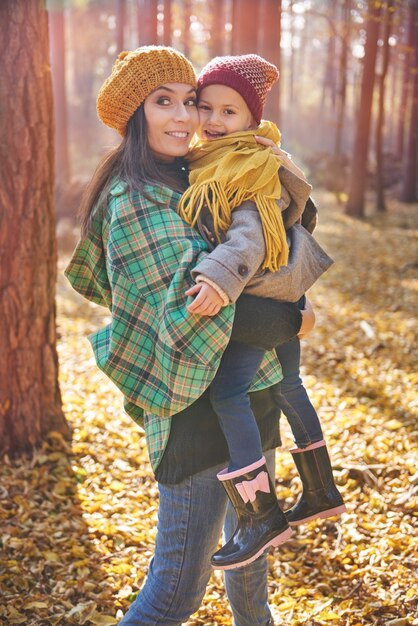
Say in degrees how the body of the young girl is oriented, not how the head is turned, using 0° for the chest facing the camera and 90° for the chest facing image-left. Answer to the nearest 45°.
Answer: approximately 45°

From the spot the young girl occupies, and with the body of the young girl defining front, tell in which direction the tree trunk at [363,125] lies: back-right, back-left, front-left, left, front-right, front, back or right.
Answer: back-right

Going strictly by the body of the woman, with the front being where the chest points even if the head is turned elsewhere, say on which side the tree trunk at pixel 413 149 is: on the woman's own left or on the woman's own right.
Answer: on the woman's own left

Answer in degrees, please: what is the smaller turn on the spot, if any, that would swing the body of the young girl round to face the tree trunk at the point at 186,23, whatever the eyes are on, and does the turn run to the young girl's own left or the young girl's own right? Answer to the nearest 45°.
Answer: approximately 135° to the young girl's own right

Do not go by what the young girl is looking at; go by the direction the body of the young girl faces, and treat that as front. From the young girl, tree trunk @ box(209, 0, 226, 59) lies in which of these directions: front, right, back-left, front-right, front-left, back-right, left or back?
back-right

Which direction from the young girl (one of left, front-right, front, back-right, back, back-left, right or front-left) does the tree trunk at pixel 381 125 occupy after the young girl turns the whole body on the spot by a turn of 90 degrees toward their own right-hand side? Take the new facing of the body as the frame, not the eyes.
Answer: front-right
